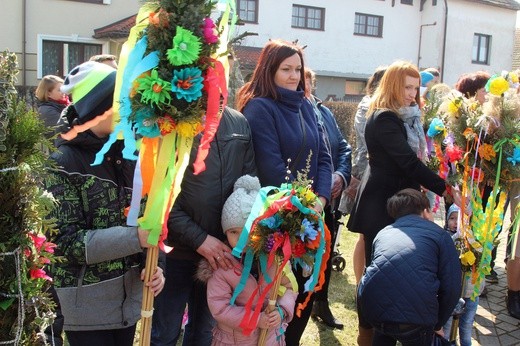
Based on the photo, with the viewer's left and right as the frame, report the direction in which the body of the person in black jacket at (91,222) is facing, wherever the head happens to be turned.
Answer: facing to the right of the viewer

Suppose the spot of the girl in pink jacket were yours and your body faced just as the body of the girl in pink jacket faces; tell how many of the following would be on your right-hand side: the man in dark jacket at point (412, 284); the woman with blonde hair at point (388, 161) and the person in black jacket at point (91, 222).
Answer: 1

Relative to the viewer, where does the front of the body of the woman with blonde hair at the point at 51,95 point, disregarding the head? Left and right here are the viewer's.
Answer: facing to the right of the viewer

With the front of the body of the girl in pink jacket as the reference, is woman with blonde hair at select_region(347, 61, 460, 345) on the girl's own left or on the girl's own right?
on the girl's own left

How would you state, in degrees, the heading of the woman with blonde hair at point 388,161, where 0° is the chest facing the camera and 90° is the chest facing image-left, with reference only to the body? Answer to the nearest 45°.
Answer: approximately 270°

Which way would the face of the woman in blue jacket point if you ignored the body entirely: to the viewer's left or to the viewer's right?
to the viewer's right
